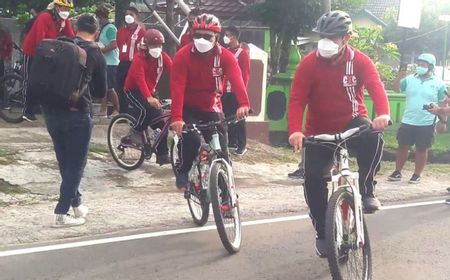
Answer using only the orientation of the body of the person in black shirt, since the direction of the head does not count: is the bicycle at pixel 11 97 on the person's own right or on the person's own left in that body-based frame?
on the person's own left

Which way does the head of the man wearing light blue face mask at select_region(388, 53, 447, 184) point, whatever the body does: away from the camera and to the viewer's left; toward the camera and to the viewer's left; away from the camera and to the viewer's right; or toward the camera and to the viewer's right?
toward the camera and to the viewer's left

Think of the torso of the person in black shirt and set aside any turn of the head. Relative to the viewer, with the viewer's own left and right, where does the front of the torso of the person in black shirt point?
facing away from the viewer and to the right of the viewer

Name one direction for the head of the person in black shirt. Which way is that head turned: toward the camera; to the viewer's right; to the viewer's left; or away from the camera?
away from the camera

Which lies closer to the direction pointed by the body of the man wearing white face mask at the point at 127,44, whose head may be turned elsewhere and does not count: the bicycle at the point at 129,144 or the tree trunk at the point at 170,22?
the bicycle

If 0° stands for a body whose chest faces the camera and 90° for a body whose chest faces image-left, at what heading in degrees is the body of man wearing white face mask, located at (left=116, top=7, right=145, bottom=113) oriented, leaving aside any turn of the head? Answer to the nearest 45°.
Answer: approximately 45°

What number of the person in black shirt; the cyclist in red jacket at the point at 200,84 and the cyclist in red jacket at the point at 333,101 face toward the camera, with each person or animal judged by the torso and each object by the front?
2

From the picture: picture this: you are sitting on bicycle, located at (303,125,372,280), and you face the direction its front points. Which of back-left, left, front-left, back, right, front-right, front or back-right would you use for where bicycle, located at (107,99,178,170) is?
back-right

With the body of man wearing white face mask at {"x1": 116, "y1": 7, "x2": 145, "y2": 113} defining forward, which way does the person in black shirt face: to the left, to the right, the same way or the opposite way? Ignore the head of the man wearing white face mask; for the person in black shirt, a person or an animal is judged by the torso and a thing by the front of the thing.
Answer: the opposite way

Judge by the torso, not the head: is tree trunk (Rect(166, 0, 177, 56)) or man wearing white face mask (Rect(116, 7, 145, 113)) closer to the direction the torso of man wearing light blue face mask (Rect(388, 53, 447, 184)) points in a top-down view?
the man wearing white face mask

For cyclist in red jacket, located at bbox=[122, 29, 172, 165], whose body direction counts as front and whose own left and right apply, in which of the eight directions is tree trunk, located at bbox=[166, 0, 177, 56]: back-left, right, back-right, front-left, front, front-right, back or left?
back-left

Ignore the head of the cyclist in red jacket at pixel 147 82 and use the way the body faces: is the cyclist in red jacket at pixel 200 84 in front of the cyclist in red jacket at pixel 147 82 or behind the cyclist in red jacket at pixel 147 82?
in front
